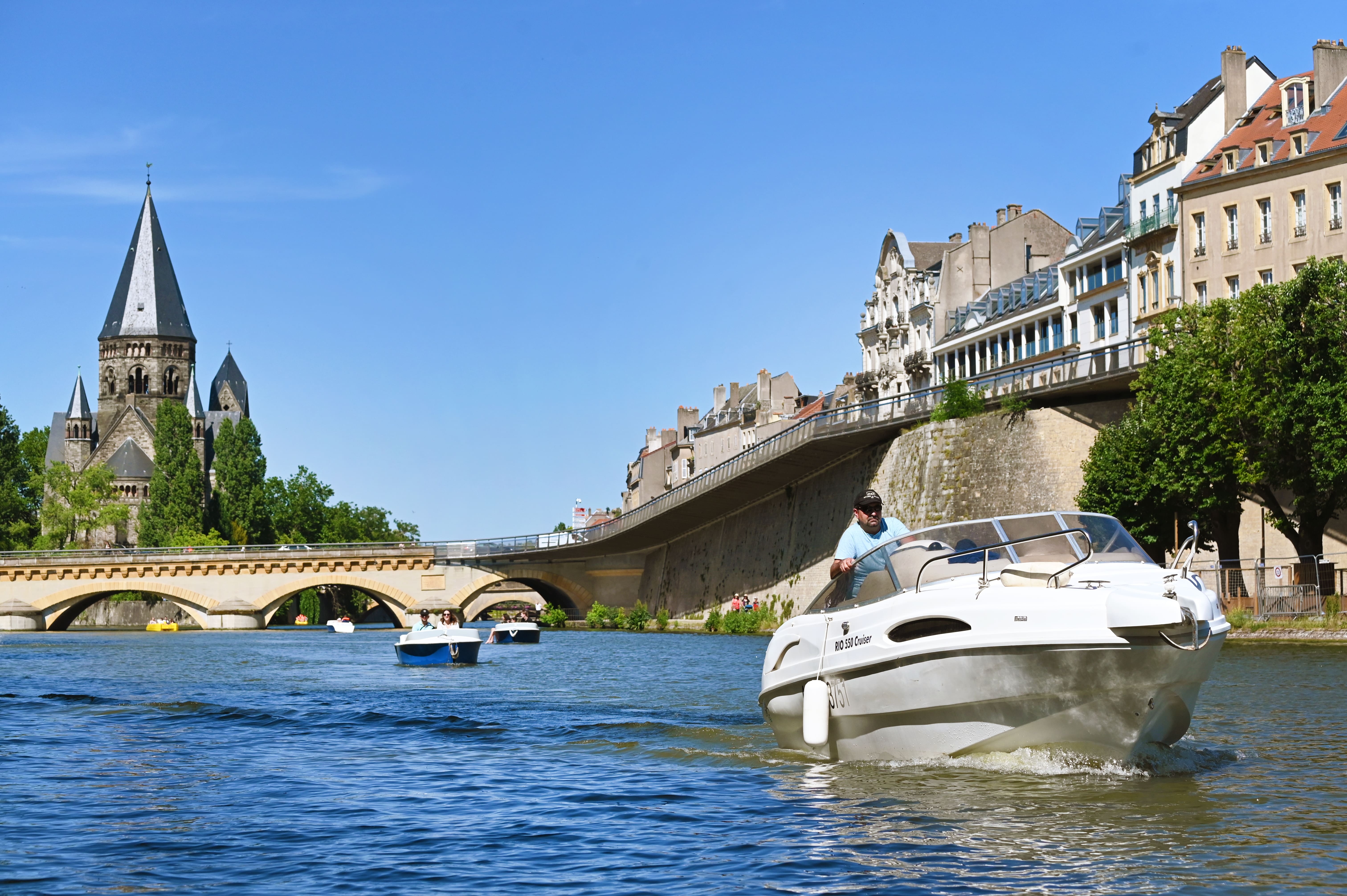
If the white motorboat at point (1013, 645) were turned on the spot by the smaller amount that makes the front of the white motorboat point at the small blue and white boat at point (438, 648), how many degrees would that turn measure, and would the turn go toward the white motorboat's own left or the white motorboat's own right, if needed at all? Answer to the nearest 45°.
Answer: approximately 180°
